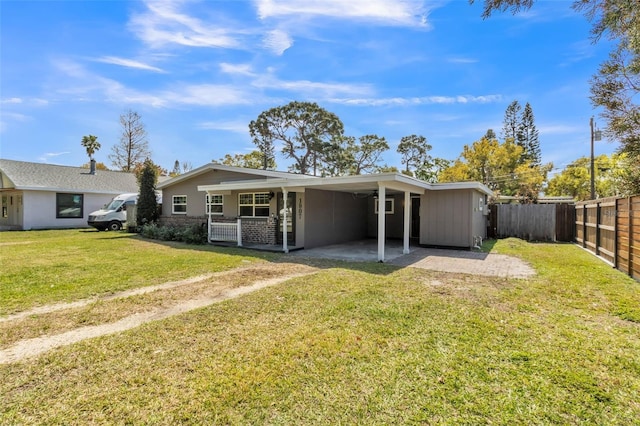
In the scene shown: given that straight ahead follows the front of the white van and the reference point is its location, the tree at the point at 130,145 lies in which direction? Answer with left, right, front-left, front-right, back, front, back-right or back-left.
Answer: back-right

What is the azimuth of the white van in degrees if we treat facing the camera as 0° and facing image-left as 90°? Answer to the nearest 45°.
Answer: approximately 45°

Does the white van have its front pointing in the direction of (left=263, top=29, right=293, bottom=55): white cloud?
no

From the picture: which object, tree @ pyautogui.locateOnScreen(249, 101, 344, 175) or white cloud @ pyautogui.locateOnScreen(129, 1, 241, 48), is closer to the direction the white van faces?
the white cloud

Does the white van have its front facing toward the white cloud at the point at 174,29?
no

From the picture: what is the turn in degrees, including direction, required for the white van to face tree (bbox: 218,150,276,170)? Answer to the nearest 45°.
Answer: approximately 180°

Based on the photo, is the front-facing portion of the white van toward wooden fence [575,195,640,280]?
no

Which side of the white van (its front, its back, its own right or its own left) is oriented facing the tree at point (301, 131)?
back

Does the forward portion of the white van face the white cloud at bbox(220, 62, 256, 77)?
no

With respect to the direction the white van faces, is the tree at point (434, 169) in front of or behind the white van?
behind
